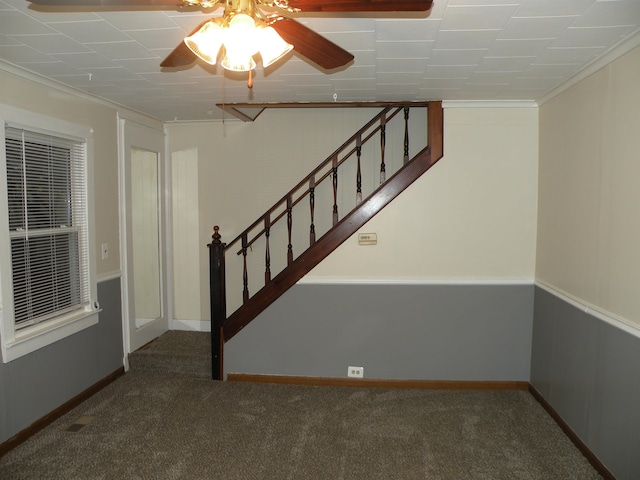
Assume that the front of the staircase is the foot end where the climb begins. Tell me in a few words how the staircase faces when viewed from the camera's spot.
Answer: facing to the left of the viewer

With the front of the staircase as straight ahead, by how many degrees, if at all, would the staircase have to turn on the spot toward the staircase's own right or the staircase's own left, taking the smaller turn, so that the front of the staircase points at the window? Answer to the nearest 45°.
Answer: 0° — it already faces it

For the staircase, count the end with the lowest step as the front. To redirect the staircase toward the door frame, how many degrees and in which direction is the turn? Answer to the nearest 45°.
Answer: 0° — it already faces it

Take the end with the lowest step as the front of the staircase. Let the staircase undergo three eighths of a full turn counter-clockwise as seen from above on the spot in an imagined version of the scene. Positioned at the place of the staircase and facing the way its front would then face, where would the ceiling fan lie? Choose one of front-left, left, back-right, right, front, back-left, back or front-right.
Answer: front-right
